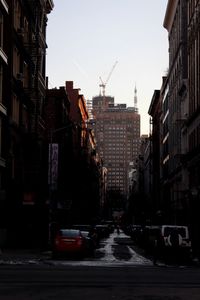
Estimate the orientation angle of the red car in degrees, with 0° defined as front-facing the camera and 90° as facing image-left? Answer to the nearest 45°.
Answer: approximately 180°

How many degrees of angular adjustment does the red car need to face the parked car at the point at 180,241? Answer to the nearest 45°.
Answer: approximately 90° to its right

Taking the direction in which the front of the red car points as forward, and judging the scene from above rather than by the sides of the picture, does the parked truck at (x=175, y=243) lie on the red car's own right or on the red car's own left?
on the red car's own right
